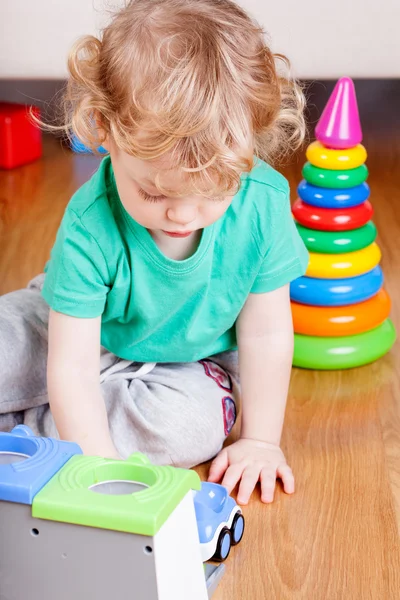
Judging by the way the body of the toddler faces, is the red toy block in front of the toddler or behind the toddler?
behind
